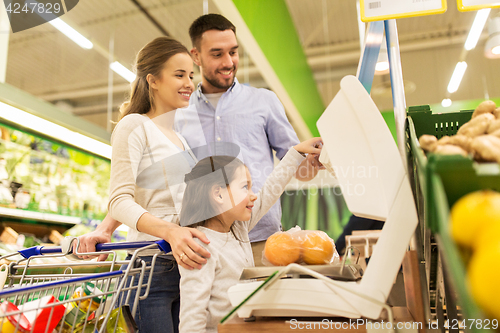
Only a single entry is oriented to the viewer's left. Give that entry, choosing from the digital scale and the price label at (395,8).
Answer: the digital scale

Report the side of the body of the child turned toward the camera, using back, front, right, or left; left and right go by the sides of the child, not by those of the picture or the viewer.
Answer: right

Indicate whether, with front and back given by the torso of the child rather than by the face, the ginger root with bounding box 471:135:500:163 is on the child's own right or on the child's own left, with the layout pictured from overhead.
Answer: on the child's own left

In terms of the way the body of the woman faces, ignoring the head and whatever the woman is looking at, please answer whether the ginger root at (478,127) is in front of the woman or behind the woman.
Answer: in front

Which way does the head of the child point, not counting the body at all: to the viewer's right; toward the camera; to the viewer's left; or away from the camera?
to the viewer's right

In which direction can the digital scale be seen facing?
to the viewer's left

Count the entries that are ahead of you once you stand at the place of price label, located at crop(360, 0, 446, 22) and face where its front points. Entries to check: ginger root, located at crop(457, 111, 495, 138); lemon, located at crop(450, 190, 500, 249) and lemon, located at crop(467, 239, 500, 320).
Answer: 3

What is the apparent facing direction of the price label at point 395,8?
toward the camera

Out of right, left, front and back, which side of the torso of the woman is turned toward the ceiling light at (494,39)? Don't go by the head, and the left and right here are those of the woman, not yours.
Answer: left

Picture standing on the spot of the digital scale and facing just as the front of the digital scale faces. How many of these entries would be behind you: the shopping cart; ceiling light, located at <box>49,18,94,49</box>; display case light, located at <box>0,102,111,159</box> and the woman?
0

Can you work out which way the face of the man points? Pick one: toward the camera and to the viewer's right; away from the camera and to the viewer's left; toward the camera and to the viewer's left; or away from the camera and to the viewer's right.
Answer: toward the camera and to the viewer's right

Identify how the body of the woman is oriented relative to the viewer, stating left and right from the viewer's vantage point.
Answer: facing the viewer and to the right of the viewer

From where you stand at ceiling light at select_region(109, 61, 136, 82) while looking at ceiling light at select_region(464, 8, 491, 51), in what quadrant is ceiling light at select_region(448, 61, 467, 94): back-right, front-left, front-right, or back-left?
front-left

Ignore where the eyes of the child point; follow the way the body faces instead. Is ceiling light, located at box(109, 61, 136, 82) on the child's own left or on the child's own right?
on the child's own left

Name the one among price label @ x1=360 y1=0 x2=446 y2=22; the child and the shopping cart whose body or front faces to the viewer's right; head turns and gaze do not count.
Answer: the child
